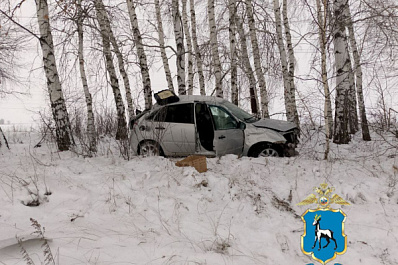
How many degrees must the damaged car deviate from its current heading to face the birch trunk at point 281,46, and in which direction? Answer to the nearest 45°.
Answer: approximately 45° to its left

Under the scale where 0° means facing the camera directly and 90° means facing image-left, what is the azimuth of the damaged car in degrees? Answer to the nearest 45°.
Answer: approximately 270°

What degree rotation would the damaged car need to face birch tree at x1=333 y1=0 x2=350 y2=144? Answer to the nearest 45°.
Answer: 0° — it already faces it

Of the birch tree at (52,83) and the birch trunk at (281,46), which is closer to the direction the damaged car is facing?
the birch trunk

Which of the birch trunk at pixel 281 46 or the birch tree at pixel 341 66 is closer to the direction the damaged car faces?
the birch tree

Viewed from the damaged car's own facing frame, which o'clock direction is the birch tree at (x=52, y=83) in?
The birch tree is roughly at 6 o'clock from the damaged car.
